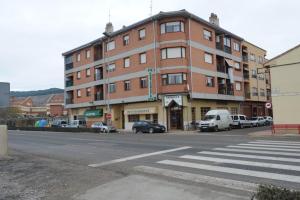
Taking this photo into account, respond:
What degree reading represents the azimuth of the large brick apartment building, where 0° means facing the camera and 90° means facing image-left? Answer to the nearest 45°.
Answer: approximately 0°

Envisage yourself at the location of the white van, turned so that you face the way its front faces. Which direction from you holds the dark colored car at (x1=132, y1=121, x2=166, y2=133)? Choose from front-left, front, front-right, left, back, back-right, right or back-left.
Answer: front-right

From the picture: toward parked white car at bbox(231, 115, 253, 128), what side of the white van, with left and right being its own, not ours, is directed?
back

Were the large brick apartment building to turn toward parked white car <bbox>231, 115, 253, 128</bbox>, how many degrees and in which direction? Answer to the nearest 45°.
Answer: approximately 90° to its left

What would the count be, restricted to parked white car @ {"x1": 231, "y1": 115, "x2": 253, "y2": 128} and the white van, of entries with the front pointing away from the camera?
0

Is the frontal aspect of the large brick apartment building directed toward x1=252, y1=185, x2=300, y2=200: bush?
yes

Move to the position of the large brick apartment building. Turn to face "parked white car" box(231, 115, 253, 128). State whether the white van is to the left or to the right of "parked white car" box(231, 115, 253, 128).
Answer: right

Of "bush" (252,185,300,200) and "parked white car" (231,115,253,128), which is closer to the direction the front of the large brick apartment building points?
the bush
